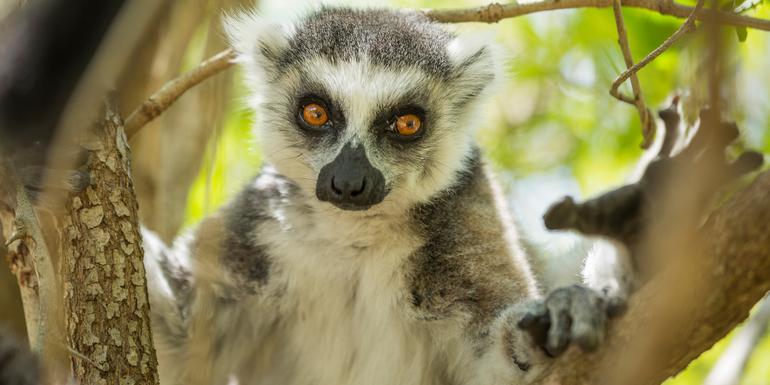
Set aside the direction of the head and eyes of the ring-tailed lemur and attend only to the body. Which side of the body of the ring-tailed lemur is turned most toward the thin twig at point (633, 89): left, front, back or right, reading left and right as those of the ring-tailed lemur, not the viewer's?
left

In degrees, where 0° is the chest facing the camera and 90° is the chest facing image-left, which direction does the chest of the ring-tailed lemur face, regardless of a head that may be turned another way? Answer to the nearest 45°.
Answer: approximately 0°

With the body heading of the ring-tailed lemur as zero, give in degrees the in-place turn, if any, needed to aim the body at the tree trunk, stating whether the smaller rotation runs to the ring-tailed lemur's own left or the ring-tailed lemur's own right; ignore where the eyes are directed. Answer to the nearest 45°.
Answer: approximately 45° to the ring-tailed lemur's own right

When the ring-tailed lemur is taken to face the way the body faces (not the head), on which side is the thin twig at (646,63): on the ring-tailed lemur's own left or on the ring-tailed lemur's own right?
on the ring-tailed lemur's own left
